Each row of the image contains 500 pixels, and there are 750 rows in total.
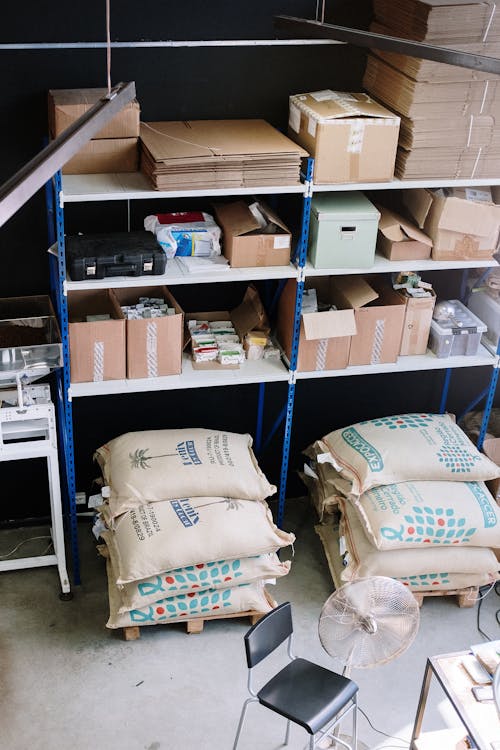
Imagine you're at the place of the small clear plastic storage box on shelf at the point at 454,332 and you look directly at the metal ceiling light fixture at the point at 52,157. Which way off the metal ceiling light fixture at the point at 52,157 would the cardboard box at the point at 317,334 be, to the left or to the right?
right

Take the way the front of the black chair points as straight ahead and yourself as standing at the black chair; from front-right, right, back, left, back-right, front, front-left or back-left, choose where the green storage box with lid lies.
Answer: back-left

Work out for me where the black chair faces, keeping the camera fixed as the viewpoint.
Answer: facing the viewer and to the right of the viewer

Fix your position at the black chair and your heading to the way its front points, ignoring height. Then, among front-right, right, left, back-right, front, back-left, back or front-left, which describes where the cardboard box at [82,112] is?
back

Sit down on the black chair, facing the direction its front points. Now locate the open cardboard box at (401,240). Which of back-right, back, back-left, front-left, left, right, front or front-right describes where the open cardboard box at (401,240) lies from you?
back-left

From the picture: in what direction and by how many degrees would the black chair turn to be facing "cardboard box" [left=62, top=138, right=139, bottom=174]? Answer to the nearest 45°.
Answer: approximately 180°

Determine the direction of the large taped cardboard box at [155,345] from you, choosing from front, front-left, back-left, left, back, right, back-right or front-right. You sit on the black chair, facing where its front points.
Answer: back

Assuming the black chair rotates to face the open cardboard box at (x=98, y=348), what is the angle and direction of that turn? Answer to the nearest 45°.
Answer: approximately 180°

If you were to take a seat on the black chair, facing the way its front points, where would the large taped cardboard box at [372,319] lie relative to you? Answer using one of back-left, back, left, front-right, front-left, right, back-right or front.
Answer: back-left

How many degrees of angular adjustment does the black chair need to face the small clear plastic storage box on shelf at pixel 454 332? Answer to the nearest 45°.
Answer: approximately 135° to its left

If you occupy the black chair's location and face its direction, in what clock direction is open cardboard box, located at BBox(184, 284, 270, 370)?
The open cardboard box is roughly at 7 o'clock from the black chair.

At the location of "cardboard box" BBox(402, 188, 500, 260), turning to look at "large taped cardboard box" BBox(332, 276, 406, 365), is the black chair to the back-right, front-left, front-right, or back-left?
front-left

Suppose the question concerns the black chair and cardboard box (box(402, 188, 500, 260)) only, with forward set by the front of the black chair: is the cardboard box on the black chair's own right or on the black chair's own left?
on the black chair's own left
